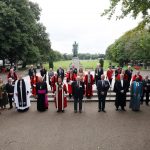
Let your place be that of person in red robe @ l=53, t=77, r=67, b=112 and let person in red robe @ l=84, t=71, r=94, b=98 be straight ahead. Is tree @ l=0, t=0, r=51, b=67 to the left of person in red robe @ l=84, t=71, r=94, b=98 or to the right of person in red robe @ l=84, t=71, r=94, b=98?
left

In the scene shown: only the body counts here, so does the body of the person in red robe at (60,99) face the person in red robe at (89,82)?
no

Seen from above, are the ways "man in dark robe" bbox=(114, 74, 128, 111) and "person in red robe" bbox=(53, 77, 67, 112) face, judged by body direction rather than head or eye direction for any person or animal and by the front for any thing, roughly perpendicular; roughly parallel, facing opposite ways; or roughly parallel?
roughly parallel

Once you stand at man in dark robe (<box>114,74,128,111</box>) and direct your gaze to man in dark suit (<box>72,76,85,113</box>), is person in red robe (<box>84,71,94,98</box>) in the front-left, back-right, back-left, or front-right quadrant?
front-right

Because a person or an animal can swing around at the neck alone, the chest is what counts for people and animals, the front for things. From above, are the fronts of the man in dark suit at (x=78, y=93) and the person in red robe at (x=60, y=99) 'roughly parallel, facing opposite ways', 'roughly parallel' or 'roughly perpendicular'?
roughly parallel

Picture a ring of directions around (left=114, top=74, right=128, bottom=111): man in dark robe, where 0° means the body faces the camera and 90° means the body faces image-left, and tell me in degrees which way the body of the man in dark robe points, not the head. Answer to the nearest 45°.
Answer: approximately 0°

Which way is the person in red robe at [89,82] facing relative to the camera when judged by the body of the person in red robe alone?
toward the camera

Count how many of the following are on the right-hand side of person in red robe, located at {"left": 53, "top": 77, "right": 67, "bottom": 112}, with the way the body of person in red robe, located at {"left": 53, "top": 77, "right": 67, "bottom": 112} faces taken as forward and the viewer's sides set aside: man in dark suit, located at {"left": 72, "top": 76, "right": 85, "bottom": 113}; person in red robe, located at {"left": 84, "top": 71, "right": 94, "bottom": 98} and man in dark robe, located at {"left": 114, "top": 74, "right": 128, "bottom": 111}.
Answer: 0

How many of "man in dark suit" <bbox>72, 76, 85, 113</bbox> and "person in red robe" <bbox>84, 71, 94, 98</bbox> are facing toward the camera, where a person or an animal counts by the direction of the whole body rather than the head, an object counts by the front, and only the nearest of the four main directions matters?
2

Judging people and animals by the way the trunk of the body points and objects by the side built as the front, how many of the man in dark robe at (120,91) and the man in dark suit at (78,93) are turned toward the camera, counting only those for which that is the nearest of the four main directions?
2

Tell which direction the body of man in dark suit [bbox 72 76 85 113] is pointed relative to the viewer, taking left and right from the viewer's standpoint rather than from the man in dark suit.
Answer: facing the viewer

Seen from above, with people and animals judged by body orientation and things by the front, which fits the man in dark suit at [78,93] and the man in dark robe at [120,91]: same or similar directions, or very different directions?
same or similar directions
